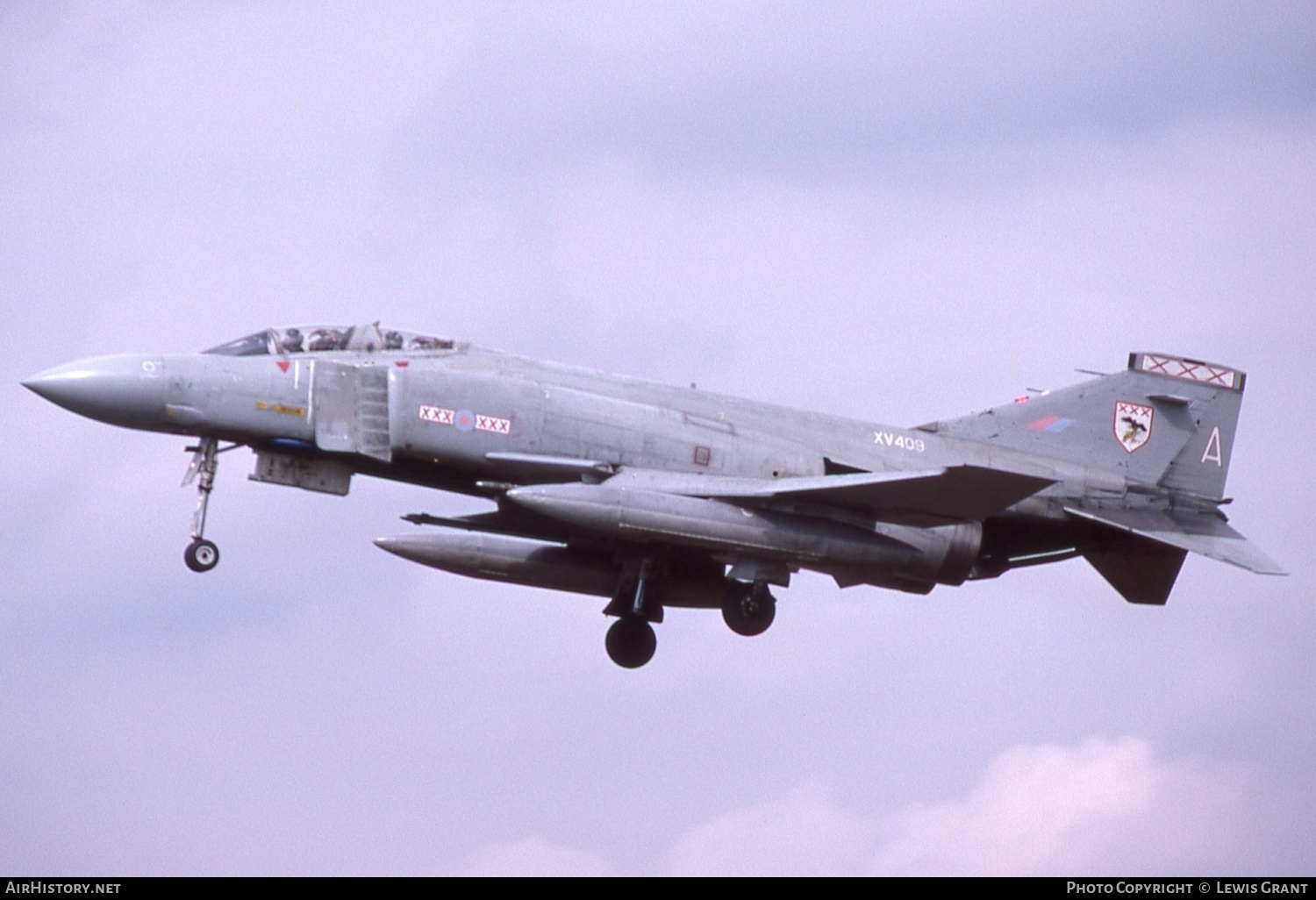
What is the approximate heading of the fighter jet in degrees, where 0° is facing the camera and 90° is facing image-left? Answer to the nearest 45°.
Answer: approximately 90°
